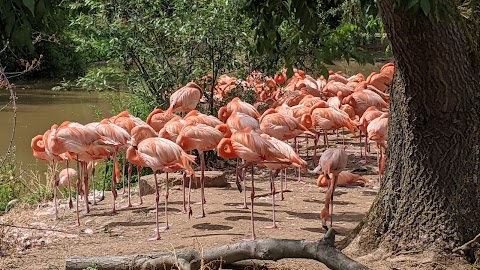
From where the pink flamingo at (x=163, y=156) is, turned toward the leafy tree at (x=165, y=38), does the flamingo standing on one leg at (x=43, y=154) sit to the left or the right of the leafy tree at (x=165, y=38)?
left

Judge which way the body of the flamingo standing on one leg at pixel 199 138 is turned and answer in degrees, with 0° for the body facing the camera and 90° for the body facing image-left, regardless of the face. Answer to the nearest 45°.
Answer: approximately 90°

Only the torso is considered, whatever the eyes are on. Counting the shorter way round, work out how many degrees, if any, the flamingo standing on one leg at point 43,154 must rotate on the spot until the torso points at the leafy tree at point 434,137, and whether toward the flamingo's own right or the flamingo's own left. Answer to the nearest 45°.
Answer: approximately 135° to the flamingo's own left

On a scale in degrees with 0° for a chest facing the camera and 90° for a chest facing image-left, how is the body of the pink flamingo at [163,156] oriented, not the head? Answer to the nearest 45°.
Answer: approximately 90°

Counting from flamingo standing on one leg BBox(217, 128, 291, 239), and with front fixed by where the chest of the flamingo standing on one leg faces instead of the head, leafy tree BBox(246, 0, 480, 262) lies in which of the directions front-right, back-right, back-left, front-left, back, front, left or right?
back-left

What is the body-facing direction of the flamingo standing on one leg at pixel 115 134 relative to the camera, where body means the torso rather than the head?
to the viewer's left

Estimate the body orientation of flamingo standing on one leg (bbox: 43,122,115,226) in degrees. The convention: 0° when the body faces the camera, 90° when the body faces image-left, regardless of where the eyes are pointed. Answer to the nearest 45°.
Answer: approximately 90°

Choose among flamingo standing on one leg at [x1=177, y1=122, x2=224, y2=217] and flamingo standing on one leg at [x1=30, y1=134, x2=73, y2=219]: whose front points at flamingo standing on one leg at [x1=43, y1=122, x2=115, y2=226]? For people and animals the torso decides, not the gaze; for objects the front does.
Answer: flamingo standing on one leg at [x1=177, y1=122, x2=224, y2=217]

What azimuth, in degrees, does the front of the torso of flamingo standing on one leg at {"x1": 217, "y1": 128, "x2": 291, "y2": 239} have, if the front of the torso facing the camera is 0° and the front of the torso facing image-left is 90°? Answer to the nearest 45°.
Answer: approximately 90°

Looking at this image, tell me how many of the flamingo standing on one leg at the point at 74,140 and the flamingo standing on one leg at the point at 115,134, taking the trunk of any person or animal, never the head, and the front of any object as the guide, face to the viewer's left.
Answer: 2

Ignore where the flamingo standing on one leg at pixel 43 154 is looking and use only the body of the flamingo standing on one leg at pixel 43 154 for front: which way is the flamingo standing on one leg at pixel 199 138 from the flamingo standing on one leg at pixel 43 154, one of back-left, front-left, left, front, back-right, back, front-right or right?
back-left

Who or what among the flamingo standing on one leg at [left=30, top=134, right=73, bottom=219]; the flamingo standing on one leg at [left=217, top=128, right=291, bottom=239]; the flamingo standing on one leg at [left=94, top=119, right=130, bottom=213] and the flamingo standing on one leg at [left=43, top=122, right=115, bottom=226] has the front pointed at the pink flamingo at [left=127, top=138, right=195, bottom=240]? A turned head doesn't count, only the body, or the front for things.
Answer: the flamingo standing on one leg at [left=217, top=128, right=291, bottom=239]

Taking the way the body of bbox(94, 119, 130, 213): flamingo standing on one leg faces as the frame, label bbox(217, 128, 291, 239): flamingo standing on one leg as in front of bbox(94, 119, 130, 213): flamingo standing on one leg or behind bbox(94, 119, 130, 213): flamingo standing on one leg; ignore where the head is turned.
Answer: behind
